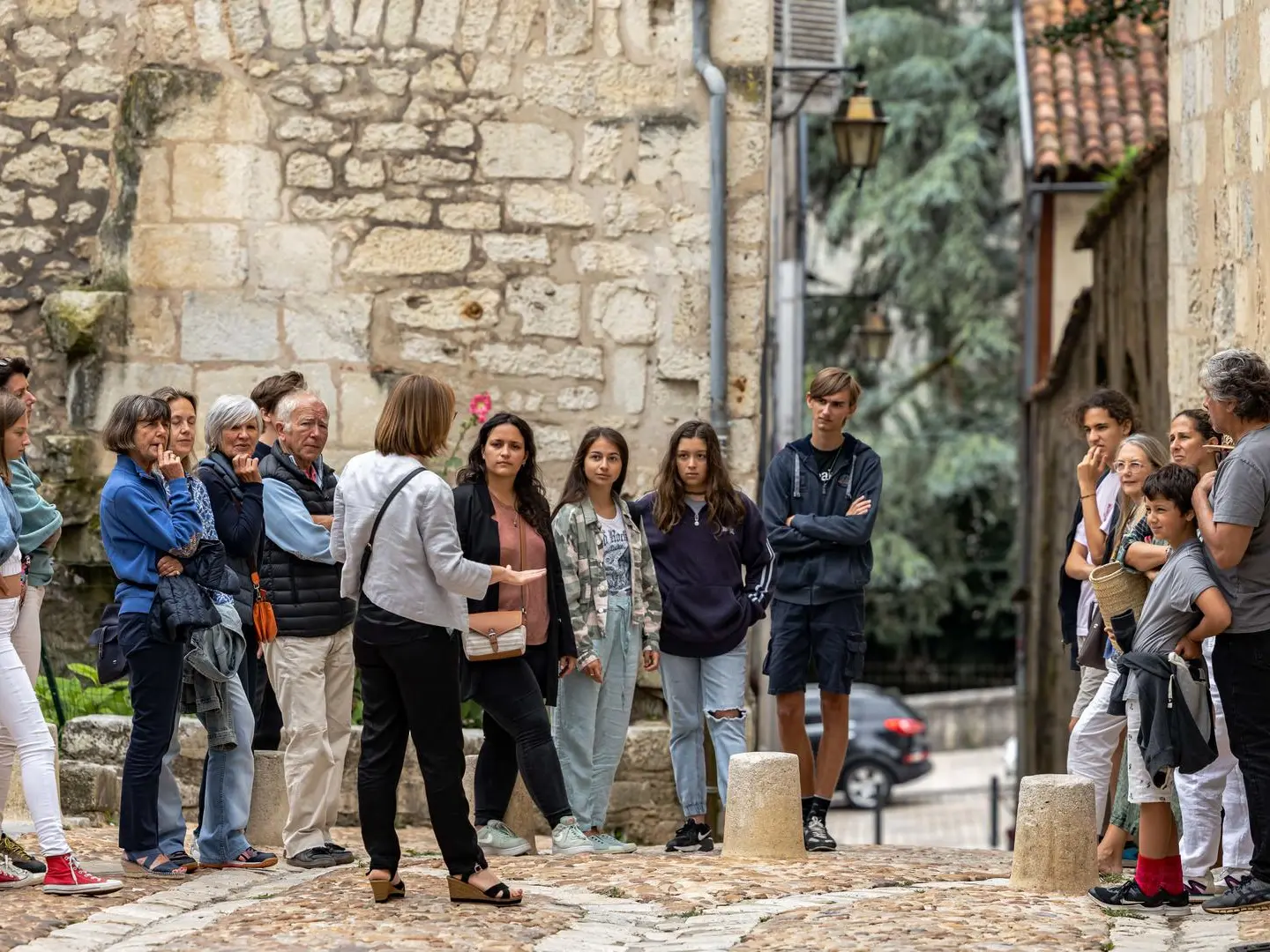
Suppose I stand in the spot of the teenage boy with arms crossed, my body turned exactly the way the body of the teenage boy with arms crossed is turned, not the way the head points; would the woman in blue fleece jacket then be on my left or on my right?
on my right

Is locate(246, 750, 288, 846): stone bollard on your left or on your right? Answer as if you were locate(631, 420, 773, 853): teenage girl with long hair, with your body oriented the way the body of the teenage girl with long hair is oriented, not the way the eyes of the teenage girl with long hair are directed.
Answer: on your right

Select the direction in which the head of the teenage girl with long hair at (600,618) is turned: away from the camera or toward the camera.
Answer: toward the camera

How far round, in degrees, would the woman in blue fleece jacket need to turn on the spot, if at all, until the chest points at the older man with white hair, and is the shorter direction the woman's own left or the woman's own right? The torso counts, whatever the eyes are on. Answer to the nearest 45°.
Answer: approximately 45° to the woman's own left

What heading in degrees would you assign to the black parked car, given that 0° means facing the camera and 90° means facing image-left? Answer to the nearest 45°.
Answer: approximately 135°

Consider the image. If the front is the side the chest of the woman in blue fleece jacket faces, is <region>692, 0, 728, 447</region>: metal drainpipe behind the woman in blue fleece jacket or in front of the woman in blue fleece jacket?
in front

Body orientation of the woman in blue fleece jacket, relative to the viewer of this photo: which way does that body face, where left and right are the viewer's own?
facing to the right of the viewer

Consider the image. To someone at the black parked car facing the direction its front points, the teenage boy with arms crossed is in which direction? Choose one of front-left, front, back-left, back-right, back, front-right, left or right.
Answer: back-left

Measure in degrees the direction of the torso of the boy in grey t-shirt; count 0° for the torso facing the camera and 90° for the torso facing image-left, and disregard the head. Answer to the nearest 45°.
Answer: approximately 90°

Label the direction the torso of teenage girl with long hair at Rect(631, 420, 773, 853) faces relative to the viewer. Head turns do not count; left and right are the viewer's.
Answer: facing the viewer

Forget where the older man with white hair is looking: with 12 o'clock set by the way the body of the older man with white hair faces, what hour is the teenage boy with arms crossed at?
The teenage boy with arms crossed is roughly at 10 o'clock from the older man with white hair.

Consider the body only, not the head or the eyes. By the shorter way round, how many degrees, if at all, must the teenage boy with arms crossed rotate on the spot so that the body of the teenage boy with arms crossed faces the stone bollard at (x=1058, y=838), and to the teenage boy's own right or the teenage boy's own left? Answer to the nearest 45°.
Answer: approximately 45° to the teenage boy's own left

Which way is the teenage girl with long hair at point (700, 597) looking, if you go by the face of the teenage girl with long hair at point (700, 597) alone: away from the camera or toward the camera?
toward the camera

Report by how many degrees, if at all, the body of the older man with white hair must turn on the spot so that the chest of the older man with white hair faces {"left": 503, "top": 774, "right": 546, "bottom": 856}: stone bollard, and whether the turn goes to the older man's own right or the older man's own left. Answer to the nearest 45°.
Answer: approximately 90° to the older man's own left
